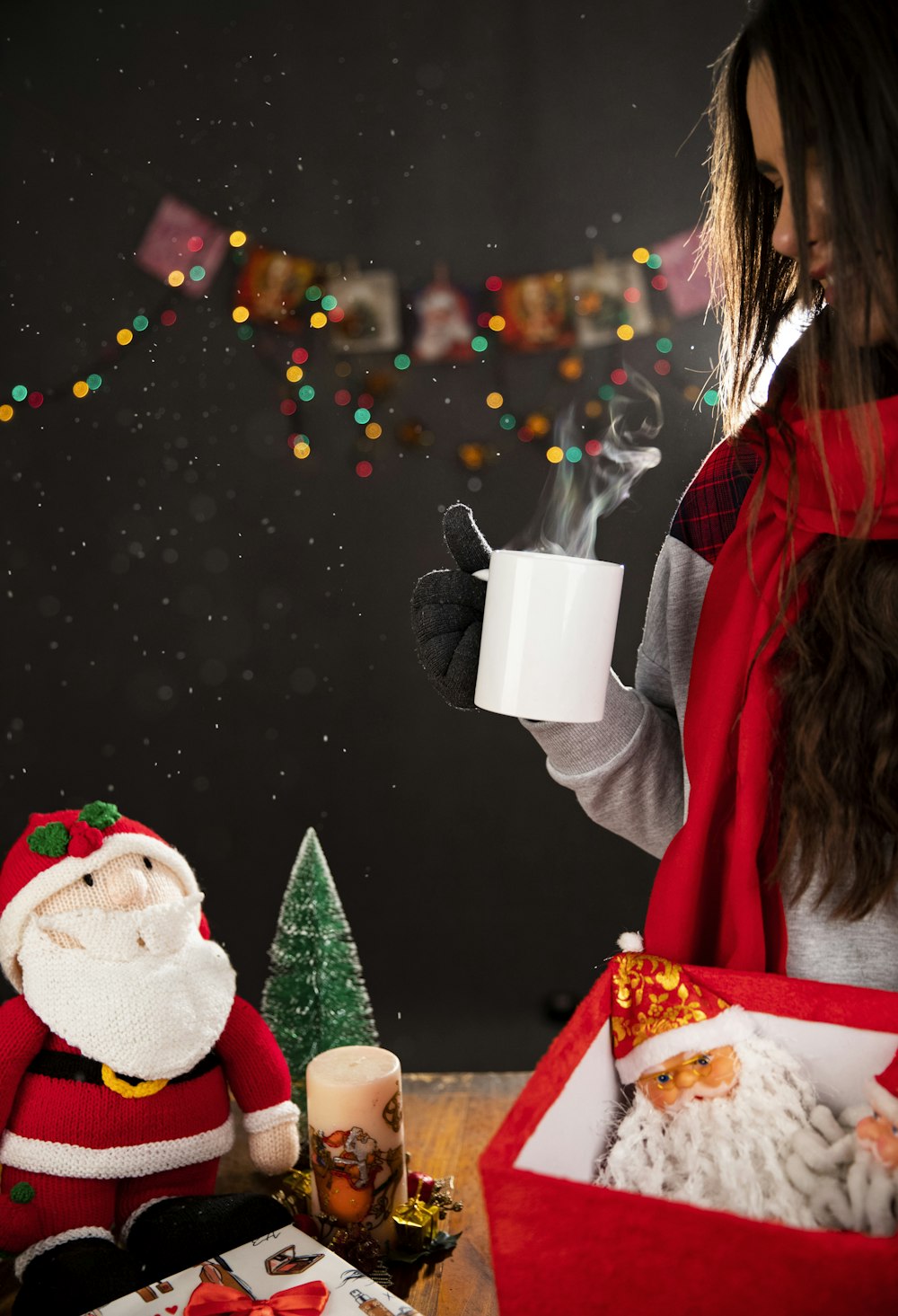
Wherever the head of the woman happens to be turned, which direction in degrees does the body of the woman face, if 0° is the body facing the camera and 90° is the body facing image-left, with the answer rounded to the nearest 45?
approximately 45°
